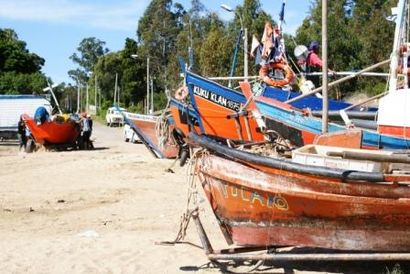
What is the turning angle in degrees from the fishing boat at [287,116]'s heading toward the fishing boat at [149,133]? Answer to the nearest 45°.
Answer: approximately 45° to its right

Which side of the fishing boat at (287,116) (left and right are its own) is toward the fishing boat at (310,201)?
left

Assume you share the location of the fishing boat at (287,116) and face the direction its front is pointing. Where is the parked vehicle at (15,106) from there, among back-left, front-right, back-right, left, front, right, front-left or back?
front-right

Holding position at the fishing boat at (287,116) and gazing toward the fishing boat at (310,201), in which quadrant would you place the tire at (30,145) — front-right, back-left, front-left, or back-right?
back-right

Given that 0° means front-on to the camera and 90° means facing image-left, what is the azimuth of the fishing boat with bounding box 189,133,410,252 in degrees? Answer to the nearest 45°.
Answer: approximately 90°

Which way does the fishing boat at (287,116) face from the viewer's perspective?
to the viewer's left

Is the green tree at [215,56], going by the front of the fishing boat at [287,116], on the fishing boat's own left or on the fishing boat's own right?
on the fishing boat's own right

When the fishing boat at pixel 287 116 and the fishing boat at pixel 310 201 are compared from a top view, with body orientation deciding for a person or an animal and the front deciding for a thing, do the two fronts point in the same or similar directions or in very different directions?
same or similar directions

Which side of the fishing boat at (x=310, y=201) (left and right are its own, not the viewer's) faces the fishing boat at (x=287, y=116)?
right

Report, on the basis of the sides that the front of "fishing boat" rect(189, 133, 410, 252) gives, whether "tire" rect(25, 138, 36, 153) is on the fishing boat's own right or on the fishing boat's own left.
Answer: on the fishing boat's own right

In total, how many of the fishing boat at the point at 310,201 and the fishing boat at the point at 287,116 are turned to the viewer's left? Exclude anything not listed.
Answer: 2

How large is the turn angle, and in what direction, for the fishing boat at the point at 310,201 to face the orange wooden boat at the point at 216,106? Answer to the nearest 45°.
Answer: approximately 90° to its right
